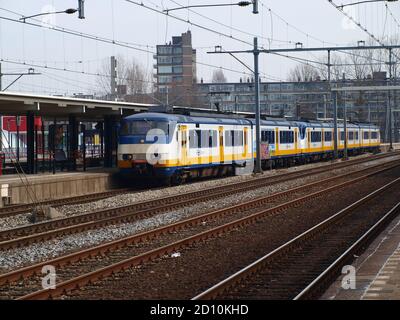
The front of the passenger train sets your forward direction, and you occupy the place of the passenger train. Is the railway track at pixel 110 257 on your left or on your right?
on your left

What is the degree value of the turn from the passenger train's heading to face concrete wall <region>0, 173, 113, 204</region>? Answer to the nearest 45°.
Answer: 0° — it already faces it

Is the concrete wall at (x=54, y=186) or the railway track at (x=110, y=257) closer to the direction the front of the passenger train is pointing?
the concrete wall

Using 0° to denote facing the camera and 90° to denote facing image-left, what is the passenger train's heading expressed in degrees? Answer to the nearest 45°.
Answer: approximately 45°

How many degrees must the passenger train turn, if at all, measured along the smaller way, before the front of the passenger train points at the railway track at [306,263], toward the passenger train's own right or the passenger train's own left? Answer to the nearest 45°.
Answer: approximately 45° to the passenger train's own left

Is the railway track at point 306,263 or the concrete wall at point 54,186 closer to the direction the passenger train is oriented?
the concrete wall
